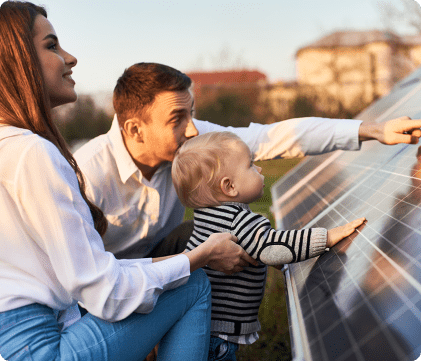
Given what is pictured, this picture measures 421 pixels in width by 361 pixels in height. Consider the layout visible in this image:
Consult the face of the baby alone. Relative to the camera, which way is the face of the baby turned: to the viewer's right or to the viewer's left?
to the viewer's right

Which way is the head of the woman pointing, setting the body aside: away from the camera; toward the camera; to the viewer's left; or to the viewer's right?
to the viewer's right

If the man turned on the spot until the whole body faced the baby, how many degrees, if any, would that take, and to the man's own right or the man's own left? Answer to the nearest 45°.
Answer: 0° — they already face them

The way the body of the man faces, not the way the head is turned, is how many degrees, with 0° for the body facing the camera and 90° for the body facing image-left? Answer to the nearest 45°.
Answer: approximately 315°

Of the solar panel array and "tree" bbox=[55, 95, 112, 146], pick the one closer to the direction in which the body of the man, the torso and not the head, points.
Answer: the solar panel array

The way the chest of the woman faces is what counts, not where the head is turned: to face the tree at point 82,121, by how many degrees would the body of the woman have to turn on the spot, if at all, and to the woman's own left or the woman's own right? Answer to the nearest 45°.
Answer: approximately 90° to the woman's own left

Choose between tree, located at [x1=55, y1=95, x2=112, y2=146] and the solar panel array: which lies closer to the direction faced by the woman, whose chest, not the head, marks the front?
the solar panel array

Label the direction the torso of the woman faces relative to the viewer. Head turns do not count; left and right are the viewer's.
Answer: facing to the right of the viewer

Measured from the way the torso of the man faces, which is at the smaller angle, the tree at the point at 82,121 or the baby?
the baby

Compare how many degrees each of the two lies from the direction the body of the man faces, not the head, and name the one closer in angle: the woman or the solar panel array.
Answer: the solar panel array
